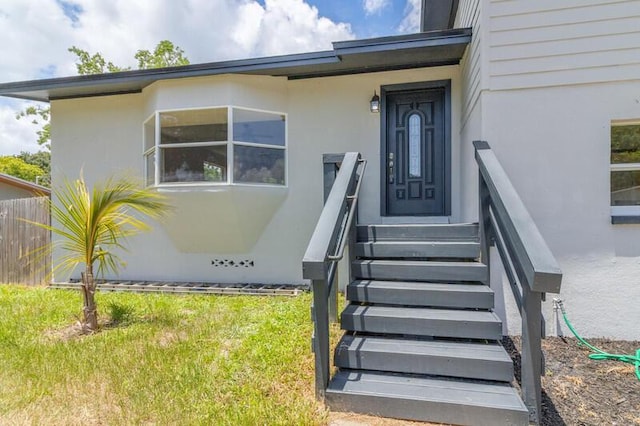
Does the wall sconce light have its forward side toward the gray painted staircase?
yes

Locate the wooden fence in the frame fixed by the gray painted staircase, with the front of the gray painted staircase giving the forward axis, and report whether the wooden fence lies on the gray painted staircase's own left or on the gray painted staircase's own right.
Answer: on the gray painted staircase's own right

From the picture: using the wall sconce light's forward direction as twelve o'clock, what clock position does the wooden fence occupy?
The wooden fence is roughly at 3 o'clock from the wall sconce light.

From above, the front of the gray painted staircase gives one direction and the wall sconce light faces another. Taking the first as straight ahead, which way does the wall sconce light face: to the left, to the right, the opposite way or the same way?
the same way

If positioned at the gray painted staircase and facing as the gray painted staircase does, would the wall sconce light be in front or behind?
behind

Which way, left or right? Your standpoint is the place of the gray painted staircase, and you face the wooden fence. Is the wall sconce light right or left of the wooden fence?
right

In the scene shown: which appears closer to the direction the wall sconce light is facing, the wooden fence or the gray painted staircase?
the gray painted staircase

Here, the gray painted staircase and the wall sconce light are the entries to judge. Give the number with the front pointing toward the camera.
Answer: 2

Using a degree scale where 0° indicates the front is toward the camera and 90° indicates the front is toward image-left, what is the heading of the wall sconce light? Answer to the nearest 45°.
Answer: approximately 0°

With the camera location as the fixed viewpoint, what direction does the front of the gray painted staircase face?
facing the viewer
